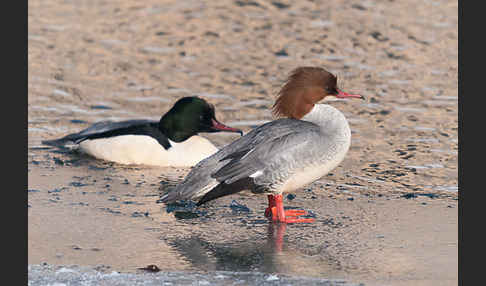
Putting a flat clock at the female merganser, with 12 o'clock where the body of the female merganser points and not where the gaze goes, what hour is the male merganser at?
The male merganser is roughly at 8 o'clock from the female merganser.

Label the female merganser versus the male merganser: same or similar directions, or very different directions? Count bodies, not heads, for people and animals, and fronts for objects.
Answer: same or similar directions

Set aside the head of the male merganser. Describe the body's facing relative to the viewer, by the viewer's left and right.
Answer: facing to the right of the viewer

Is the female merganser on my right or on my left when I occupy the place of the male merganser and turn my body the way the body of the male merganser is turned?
on my right

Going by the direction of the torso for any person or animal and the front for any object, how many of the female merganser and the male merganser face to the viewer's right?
2

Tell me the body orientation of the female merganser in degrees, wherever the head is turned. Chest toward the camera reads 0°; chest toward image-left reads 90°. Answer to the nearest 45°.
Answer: approximately 270°
